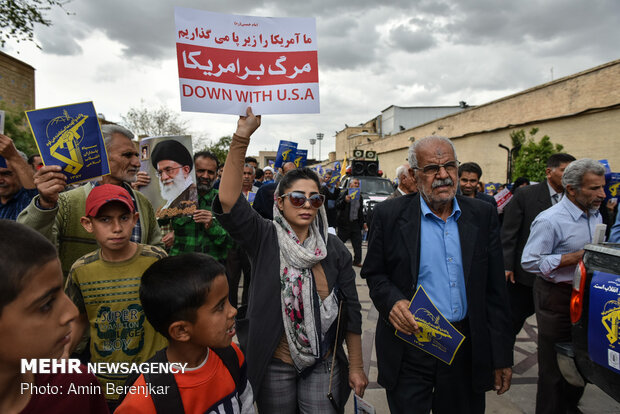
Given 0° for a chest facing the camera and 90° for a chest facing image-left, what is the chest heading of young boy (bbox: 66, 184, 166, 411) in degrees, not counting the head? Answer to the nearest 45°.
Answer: approximately 0°

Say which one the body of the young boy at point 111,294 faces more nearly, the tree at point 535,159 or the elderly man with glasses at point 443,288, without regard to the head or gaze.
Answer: the elderly man with glasses

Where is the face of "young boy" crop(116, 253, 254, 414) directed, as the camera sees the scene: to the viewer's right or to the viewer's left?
to the viewer's right

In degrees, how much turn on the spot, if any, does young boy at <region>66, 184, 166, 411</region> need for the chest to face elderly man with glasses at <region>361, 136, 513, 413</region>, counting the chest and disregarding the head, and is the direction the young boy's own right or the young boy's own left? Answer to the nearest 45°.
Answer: approximately 90° to the young boy's own left
